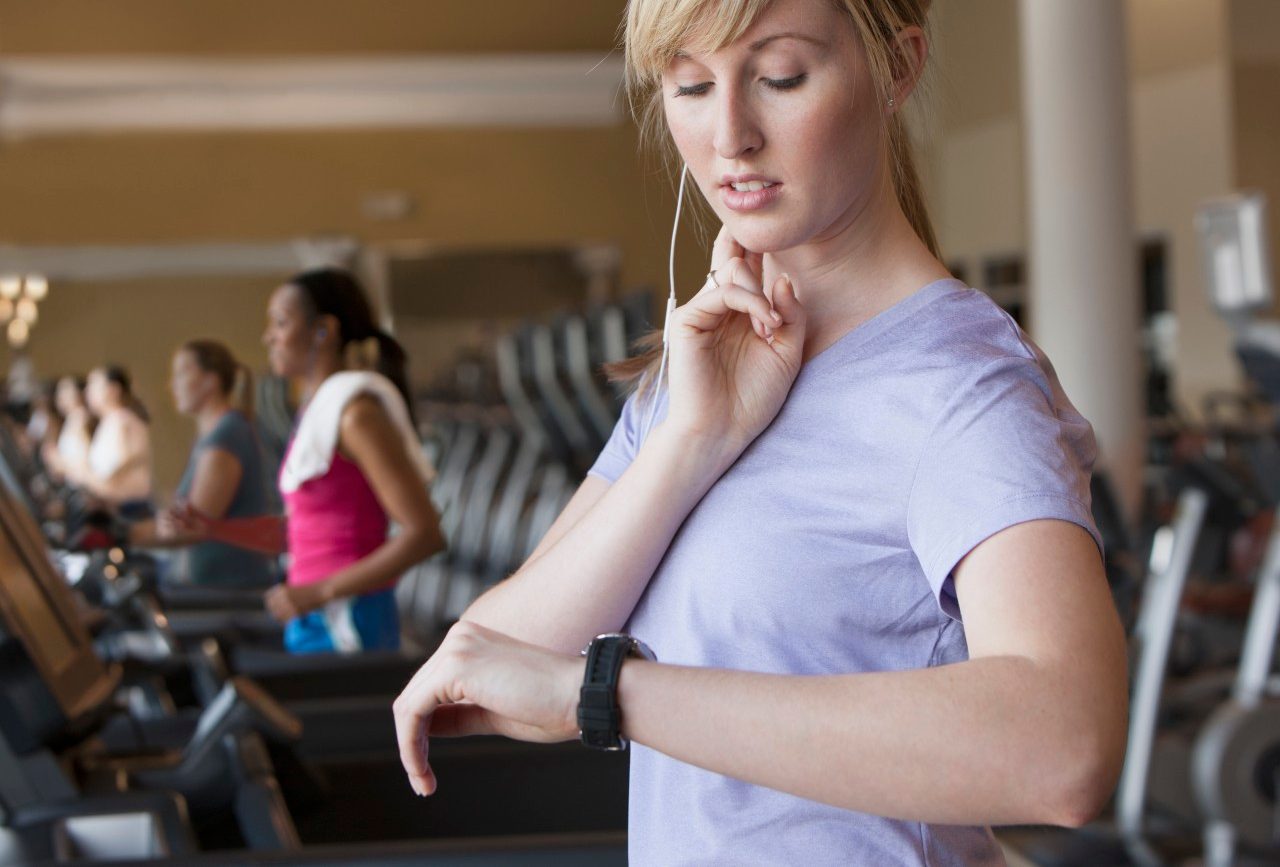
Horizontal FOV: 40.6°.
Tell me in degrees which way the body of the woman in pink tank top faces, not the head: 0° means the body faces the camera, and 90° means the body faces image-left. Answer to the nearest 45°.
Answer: approximately 90°

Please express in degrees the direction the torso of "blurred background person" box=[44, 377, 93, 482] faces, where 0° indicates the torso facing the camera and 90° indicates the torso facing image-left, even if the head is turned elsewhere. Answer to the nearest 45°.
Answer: approximately 90°

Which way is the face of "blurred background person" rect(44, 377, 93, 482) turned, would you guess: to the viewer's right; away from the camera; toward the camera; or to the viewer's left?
to the viewer's left

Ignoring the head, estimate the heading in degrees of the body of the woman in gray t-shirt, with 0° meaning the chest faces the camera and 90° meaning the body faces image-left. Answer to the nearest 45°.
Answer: approximately 90°

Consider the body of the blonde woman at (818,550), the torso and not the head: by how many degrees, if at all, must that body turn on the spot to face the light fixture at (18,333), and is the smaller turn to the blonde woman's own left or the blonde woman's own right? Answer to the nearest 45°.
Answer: approximately 90° to the blonde woman's own right
